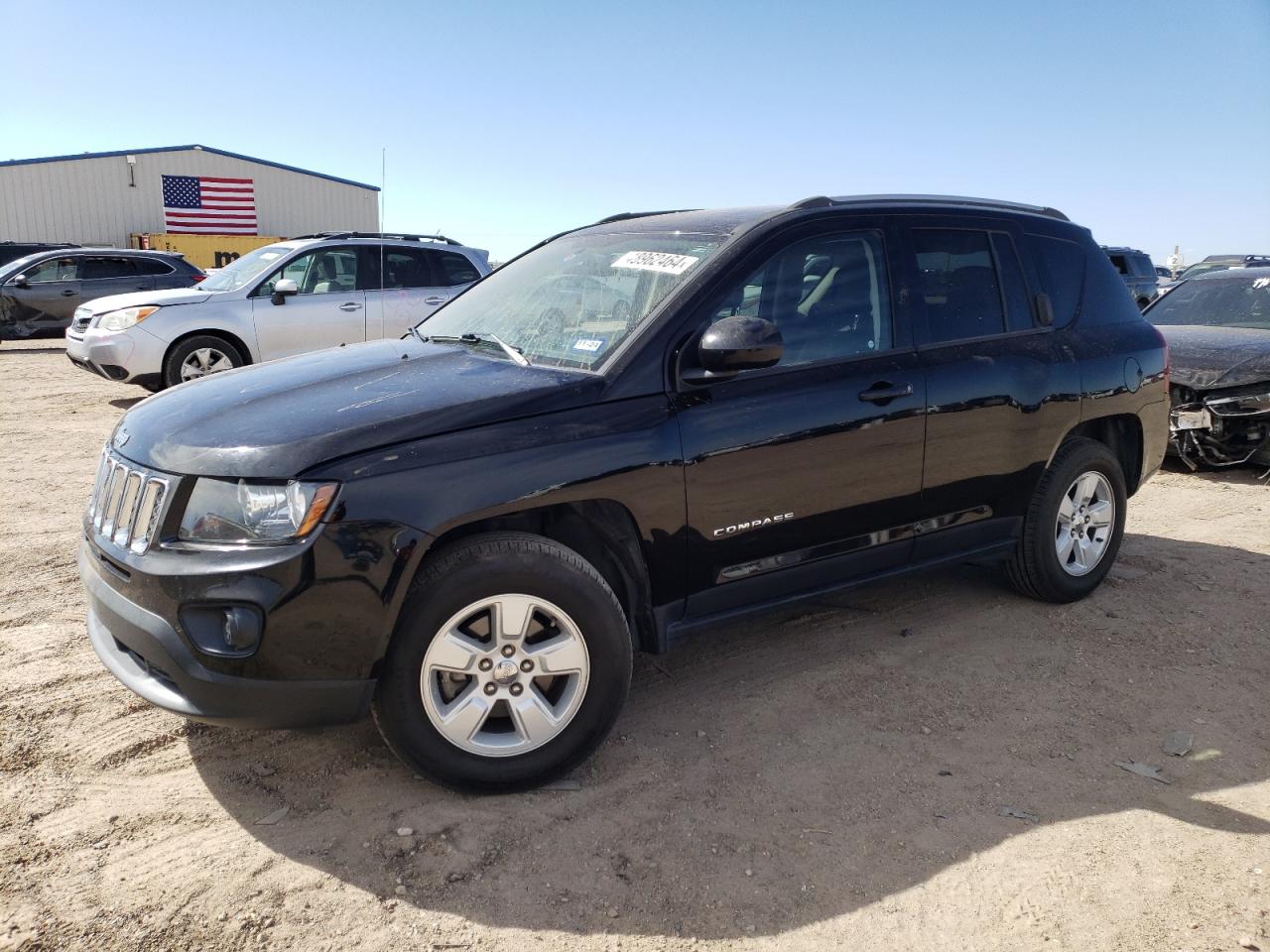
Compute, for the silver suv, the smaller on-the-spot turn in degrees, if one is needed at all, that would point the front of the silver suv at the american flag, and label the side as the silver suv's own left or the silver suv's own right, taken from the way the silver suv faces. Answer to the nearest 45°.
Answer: approximately 135° to the silver suv's own right

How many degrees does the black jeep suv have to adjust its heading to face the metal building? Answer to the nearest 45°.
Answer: approximately 90° to its right

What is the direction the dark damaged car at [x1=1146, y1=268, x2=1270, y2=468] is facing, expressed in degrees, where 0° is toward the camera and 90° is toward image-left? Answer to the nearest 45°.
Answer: approximately 0°

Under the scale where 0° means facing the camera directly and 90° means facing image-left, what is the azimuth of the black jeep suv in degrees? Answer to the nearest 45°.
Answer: approximately 45°

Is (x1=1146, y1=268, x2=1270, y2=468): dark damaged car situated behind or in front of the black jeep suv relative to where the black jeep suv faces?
behind

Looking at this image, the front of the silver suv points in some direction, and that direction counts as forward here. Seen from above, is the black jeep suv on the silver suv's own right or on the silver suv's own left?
on the silver suv's own left

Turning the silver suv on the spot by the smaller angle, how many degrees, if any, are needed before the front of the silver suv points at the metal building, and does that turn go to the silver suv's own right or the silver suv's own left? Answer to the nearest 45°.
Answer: approximately 135° to the silver suv's own right

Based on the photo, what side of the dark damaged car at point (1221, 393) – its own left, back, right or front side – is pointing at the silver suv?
right

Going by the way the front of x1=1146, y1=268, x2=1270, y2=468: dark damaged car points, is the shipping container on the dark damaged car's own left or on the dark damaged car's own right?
on the dark damaged car's own right
